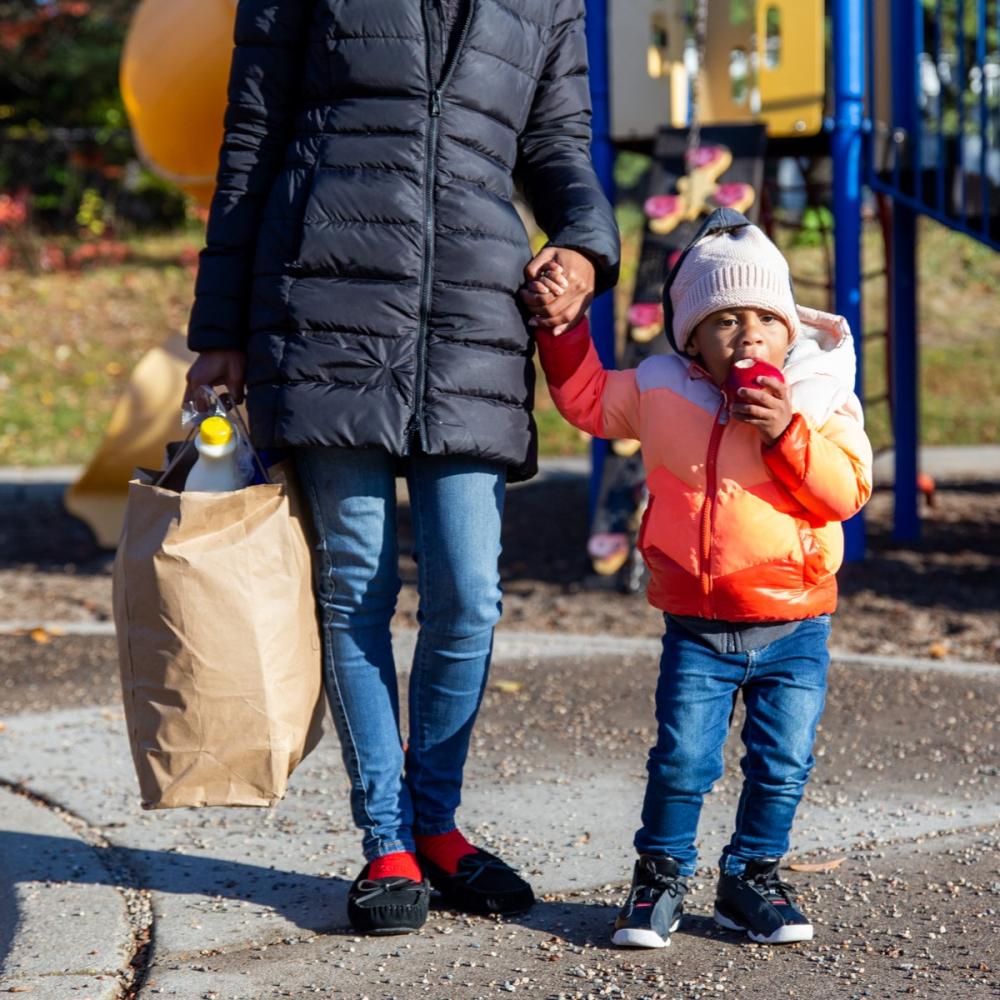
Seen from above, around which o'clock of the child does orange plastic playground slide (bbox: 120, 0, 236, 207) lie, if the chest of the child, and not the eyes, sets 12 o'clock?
The orange plastic playground slide is roughly at 5 o'clock from the child.

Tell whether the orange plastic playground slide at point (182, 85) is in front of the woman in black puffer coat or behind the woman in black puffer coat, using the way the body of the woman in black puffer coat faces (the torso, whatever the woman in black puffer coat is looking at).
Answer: behind

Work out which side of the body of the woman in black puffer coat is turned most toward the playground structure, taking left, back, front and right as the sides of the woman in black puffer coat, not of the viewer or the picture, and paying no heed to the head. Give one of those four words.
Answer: back

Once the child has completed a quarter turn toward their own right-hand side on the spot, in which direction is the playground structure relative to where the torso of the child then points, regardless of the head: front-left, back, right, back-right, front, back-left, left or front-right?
right

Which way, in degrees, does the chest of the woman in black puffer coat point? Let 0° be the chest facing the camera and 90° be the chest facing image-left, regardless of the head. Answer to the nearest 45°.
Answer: approximately 0°
